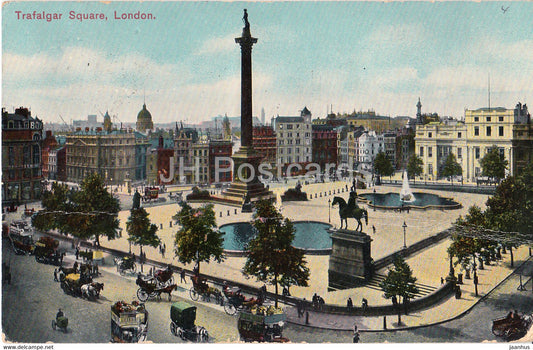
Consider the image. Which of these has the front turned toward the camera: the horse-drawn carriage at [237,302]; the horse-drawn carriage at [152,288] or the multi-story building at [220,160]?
the multi-story building

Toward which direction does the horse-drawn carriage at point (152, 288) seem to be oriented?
to the viewer's right

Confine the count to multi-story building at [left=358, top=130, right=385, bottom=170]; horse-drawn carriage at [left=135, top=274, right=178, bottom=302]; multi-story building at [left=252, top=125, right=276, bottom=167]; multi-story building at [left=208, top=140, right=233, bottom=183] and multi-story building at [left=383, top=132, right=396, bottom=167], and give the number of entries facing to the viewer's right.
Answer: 1

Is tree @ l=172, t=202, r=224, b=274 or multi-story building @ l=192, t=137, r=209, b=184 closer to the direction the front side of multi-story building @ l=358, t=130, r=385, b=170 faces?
the tree

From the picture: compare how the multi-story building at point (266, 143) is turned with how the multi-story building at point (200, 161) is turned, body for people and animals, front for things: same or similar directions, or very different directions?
same or similar directions

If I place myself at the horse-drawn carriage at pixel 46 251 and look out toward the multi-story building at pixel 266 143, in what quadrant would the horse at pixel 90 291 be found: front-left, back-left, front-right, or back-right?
back-right

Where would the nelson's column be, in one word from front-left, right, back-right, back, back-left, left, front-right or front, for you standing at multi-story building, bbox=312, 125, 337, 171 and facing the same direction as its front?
front-right

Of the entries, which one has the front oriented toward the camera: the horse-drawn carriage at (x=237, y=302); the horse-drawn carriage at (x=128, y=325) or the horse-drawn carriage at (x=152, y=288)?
the horse-drawn carriage at (x=128, y=325)

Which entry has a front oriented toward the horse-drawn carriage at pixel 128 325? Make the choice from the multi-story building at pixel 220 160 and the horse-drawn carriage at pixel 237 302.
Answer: the multi-story building

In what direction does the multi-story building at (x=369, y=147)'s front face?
toward the camera

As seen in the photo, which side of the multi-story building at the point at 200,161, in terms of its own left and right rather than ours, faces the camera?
front

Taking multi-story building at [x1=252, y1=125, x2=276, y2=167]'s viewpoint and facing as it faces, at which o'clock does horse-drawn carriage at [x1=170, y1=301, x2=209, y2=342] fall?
The horse-drawn carriage is roughly at 12 o'clock from the multi-story building.
